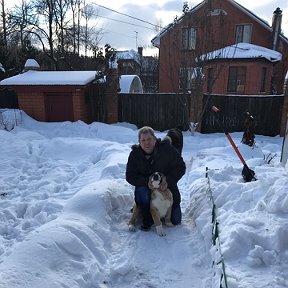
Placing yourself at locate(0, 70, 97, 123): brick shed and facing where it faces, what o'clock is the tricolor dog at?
The tricolor dog is roughly at 12 o'clock from the brick shed.

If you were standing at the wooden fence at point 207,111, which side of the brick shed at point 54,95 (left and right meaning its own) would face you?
left

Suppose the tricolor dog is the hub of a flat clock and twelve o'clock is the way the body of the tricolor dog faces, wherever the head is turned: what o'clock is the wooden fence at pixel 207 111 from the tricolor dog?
The wooden fence is roughly at 8 o'clock from the tricolor dog.

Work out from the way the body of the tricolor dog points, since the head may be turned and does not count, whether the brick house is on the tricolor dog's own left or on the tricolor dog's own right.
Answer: on the tricolor dog's own left

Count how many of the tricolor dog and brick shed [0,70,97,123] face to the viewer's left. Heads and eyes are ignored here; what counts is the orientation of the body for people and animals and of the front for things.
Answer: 0

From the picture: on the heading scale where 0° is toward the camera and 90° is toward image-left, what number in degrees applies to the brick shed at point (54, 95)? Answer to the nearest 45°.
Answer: approximately 0°

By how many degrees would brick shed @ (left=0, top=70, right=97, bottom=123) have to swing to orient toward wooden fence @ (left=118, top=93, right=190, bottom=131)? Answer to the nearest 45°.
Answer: approximately 90° to its left

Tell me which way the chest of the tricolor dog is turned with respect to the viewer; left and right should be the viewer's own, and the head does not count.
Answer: facing the viewer and to the right of the viewer

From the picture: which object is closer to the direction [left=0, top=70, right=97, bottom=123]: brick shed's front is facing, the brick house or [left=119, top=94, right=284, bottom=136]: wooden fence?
the wooden fence

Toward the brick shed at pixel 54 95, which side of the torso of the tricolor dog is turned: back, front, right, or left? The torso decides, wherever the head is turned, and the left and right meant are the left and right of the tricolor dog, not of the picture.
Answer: back
